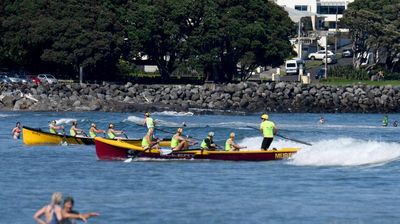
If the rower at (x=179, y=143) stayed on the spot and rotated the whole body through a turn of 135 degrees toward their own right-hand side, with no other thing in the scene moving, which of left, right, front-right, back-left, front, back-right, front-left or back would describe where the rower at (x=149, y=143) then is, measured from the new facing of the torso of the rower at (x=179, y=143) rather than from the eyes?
front-right

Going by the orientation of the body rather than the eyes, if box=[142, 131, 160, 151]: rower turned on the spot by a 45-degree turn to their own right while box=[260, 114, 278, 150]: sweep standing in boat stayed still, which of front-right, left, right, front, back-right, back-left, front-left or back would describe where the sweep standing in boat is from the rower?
front-left

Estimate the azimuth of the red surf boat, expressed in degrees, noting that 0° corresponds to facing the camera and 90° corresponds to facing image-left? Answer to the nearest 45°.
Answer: approximately 90°

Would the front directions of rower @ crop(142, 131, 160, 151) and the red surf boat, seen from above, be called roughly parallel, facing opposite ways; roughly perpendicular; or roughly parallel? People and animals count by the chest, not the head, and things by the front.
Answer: roughly parallel, facing opposite ways

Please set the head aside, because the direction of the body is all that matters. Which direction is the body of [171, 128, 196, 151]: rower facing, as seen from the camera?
to the viewer's right

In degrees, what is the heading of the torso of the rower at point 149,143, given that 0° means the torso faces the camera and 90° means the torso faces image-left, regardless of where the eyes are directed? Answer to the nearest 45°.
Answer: approximately 270°

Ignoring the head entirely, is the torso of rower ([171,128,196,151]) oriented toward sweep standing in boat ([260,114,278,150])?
yes

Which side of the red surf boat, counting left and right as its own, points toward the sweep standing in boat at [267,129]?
back
